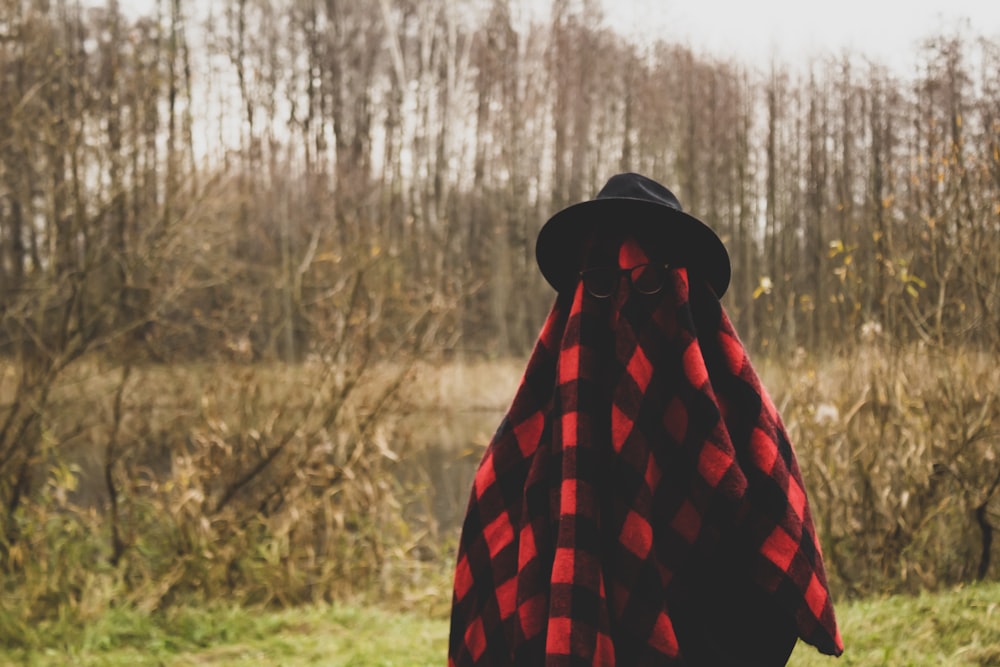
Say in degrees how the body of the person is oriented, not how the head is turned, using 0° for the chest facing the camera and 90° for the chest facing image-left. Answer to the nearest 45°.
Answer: approximately 0°
